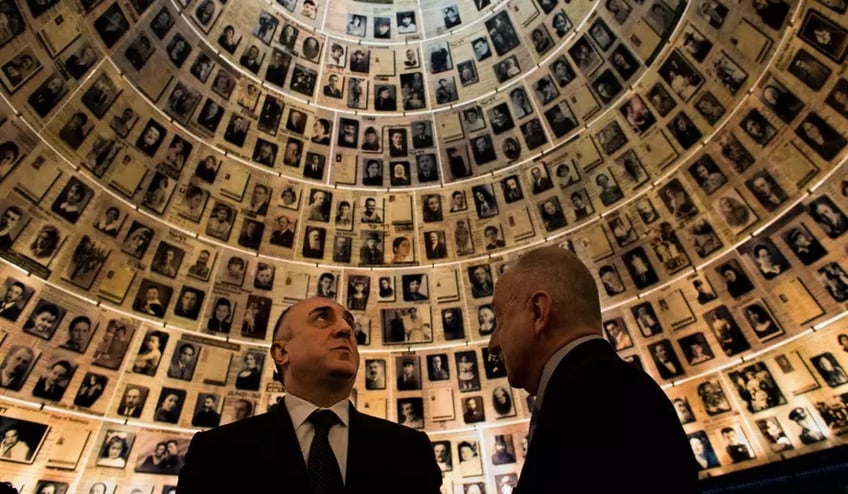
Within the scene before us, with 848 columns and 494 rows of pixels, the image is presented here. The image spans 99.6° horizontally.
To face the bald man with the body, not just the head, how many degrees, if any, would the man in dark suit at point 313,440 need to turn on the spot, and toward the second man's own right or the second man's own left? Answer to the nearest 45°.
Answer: approximately 45° to the second man's own left

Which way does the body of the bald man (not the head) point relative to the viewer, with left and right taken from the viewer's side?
facing to the left of the viewer

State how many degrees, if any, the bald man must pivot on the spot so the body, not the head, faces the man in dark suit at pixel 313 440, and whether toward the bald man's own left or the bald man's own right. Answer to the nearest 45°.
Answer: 0° — they already face them

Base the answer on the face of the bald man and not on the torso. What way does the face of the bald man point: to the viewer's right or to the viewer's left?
to the viewer's left

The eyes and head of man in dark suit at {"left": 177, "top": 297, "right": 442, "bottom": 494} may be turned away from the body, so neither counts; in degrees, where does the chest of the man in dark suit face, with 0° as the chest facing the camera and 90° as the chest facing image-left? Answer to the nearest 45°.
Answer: approximately 0°
